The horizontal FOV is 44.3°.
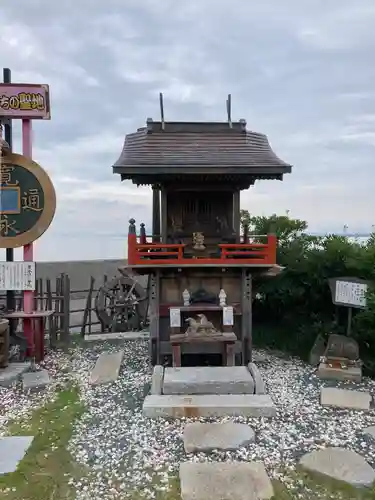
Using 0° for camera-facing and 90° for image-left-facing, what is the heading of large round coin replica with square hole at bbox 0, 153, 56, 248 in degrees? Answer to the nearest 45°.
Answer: approximately 0°

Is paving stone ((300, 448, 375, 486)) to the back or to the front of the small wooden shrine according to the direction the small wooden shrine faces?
to the front

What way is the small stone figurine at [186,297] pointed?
toward the camera

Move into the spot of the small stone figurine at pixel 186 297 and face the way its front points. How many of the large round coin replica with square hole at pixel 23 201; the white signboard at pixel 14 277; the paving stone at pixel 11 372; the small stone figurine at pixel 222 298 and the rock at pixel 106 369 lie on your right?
4

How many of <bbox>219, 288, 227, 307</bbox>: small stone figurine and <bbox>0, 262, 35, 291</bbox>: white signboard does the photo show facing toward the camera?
2

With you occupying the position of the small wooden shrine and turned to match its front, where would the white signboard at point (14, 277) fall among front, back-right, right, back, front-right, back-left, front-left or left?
right

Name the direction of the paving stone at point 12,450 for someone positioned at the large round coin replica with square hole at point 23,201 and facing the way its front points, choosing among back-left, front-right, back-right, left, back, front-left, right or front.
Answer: front

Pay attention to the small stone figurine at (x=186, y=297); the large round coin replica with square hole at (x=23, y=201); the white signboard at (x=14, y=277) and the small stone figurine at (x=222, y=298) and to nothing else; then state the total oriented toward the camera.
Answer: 4

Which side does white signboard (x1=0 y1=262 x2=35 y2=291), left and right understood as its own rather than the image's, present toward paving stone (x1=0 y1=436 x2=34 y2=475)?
front

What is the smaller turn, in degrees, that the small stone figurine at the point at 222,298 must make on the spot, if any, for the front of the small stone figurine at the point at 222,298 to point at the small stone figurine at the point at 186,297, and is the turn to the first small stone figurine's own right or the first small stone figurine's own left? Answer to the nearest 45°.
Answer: approximately 90° to the first small stone figurine's own right

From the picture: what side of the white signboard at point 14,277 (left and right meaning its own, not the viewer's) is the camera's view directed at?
front

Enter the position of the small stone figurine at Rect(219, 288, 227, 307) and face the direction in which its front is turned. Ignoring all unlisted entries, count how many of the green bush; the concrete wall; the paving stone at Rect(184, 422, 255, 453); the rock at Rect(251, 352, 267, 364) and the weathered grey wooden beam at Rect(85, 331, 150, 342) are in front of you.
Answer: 1

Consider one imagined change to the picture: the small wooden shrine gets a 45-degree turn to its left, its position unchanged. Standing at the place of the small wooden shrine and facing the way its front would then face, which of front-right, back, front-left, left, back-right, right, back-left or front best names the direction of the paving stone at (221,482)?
front-right

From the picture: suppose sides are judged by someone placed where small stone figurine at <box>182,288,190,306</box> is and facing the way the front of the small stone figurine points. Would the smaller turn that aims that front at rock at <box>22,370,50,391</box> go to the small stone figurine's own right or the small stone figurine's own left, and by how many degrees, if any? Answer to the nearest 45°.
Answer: approximately 90° to the small stone figurine's own right
